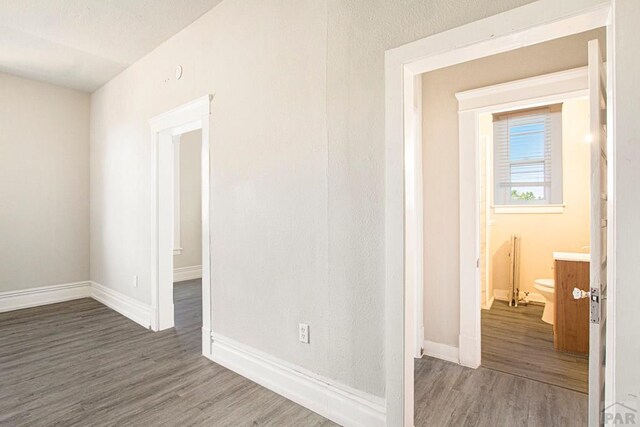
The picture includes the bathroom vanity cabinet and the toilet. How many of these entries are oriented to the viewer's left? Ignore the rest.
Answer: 2

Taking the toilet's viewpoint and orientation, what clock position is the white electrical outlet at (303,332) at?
The white electrical outlet is roughly at 10 o'clock from the toilet.

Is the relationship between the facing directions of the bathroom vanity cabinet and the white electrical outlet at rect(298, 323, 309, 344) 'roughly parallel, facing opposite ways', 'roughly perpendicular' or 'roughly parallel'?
roughly perpendicular

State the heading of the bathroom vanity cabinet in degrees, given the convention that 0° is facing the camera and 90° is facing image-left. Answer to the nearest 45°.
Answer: approximately 90°

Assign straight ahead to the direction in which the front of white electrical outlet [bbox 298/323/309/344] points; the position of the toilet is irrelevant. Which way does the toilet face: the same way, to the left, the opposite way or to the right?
to the right

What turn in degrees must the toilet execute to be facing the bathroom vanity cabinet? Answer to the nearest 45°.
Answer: approximately 90° to its left

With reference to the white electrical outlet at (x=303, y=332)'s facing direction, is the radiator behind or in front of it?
behind

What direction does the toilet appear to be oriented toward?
to the viewer's left
